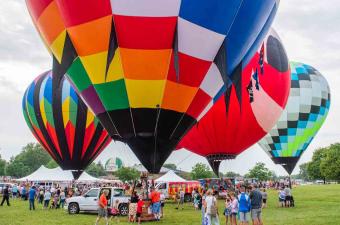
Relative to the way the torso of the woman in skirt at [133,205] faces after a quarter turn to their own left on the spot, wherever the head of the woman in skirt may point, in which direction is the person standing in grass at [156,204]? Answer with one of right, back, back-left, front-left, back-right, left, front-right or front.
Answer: back-right

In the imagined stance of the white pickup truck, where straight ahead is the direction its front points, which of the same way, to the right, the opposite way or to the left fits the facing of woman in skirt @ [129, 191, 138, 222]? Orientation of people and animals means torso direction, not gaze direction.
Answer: to the right

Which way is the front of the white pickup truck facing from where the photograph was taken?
facing to the left of the viewer

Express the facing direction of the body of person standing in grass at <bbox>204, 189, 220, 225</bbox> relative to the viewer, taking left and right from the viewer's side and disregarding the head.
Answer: facing away from the viewer

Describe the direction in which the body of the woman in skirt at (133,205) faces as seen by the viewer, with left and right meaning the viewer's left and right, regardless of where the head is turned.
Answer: facing away from the viewer

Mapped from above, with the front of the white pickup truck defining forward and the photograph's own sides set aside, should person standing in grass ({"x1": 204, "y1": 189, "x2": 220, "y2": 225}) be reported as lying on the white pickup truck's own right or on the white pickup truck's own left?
on the white pickup truck's own left

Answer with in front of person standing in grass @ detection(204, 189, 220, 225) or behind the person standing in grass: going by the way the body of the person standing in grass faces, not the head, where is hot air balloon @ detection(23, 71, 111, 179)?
in front

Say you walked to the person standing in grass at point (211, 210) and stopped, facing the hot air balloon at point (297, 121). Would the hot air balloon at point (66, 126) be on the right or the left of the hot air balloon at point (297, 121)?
left

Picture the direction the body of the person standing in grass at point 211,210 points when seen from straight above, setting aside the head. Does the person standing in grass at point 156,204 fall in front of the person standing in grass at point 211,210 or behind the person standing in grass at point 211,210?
in front

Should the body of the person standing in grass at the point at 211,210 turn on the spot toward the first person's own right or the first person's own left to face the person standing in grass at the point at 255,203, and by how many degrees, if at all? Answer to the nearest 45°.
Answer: approximately 90° to the first person's own right
